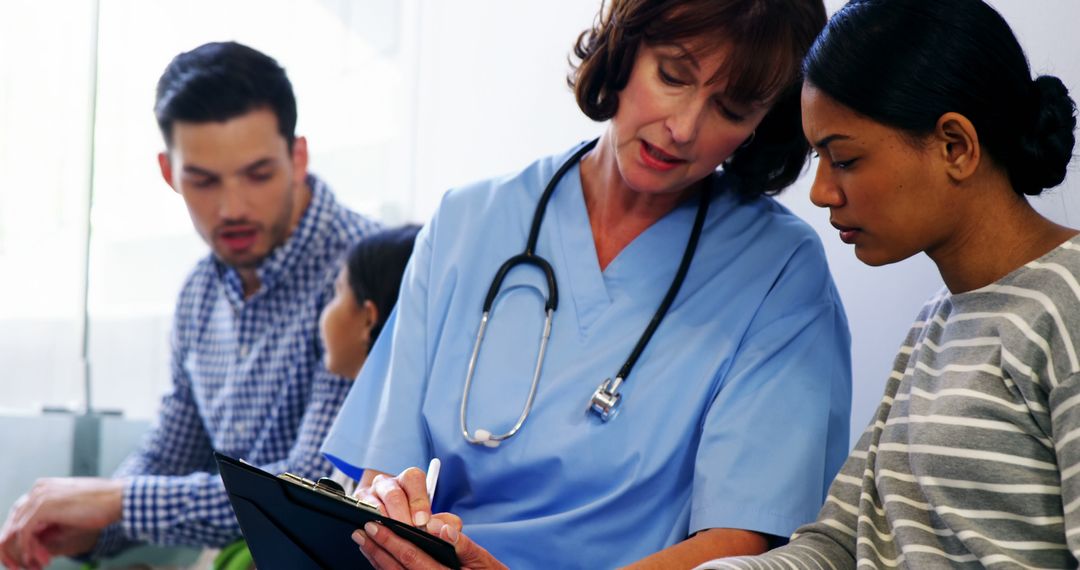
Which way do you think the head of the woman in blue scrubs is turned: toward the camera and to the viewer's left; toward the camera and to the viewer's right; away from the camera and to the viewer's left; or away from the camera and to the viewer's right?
toward the camera and to the viewer's left

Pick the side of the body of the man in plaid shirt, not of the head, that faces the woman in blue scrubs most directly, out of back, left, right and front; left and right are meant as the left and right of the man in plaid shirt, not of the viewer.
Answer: left

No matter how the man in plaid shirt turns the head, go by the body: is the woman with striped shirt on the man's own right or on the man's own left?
on the man's own left

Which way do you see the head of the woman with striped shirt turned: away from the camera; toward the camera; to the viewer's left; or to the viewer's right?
to the viewer's left
